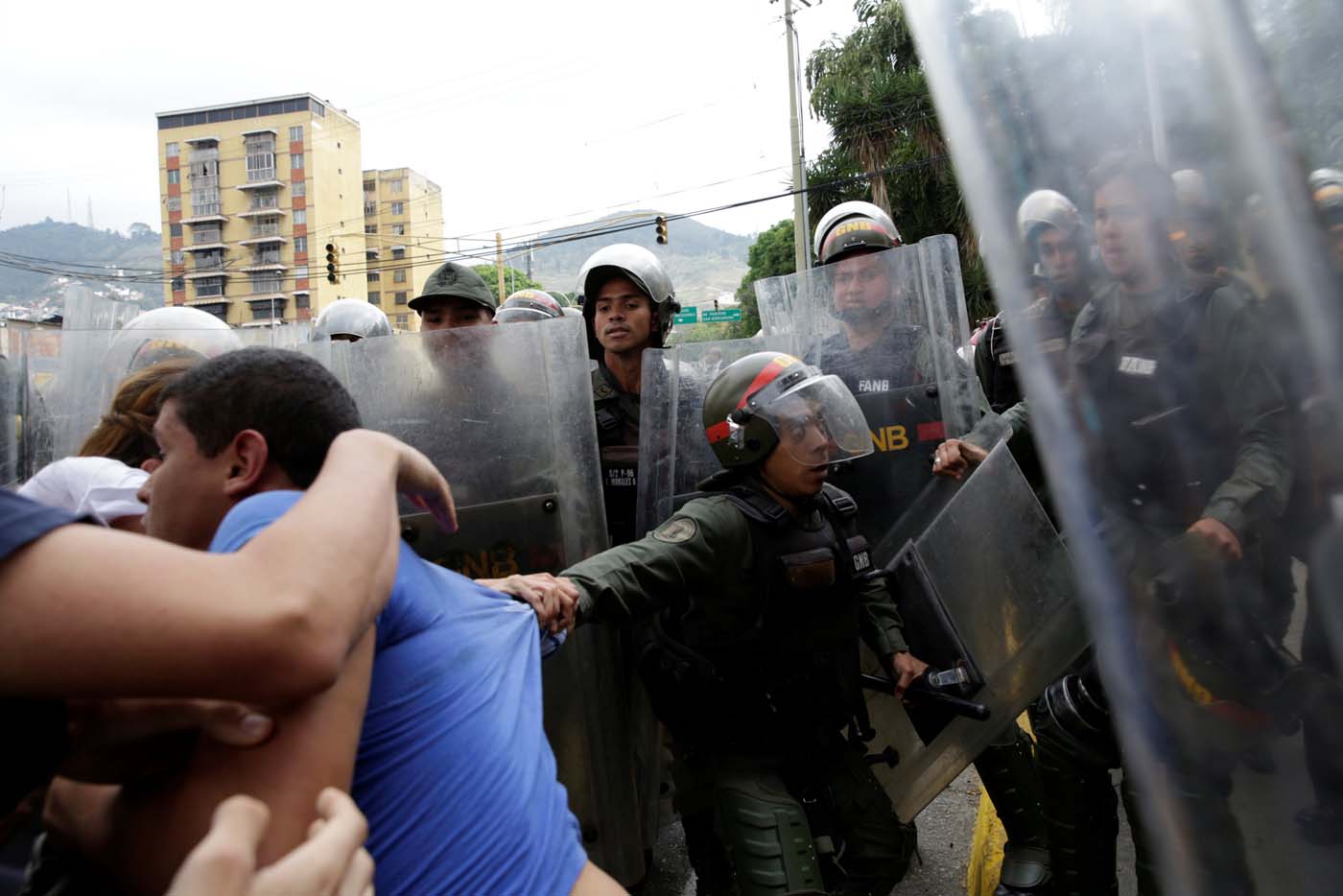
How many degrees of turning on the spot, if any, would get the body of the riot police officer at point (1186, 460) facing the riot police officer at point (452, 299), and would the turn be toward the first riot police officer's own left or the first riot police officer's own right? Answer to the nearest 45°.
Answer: approximately 90° to the first riot police officer's own right

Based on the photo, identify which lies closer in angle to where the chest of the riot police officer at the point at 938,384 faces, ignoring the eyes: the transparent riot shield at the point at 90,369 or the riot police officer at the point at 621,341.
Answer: the transparent riot shield

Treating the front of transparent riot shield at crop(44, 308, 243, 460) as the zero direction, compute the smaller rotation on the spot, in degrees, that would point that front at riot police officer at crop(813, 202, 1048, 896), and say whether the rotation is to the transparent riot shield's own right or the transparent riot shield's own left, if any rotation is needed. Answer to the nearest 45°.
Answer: approximately 90° to the transparent riot shield's own left

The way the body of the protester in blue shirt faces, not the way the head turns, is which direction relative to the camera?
to the viewer's left

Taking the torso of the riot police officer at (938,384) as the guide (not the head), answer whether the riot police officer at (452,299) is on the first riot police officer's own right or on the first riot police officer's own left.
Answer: on the first riot police officer's own right

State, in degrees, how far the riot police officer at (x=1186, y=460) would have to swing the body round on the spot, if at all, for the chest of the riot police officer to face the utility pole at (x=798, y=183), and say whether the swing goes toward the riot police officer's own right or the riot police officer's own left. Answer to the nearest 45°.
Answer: approximately 135° to the riot police officer's own right
